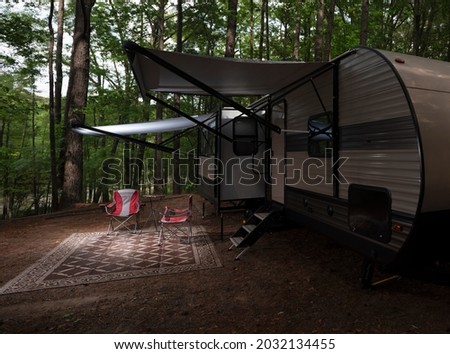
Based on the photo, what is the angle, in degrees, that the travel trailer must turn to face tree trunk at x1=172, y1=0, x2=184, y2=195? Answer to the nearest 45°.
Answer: approximately 180°

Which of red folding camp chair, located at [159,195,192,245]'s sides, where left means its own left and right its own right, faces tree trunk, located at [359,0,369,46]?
back

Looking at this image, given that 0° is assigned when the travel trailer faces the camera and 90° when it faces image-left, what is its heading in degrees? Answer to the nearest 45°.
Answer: approximately 315°

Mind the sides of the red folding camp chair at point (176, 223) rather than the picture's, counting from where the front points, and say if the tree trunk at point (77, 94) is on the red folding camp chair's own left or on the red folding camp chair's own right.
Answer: on the red folding camp chair's own right

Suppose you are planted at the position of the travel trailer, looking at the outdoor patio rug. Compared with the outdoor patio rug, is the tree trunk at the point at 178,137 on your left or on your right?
right
